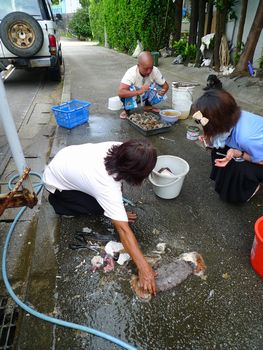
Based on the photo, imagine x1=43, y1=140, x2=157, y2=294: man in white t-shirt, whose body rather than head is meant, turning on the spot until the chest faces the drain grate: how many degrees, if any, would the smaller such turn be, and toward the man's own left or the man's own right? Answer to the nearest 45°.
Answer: approximately 135° to the man's own right

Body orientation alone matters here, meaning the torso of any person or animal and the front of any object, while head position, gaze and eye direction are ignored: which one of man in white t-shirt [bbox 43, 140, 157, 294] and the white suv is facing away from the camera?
the white suv

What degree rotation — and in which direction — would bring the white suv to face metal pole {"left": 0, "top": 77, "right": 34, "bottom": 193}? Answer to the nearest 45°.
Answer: approximately 180°

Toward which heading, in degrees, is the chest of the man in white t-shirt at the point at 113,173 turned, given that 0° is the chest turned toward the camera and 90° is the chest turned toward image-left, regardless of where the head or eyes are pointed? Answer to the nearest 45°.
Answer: approximately 270°

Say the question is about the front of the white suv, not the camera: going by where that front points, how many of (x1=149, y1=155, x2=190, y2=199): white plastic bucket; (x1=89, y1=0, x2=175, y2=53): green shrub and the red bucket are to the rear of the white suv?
2

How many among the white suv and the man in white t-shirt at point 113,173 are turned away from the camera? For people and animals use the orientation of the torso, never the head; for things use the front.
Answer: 1

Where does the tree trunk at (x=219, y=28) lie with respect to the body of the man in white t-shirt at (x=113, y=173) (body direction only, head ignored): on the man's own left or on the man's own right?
on the man's own left

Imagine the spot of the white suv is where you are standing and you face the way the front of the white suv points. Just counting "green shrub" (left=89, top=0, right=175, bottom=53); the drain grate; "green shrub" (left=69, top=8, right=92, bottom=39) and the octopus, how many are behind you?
2

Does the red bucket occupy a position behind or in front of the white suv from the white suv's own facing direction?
behind

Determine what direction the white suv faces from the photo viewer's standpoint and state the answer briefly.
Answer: facing away from the viewer
